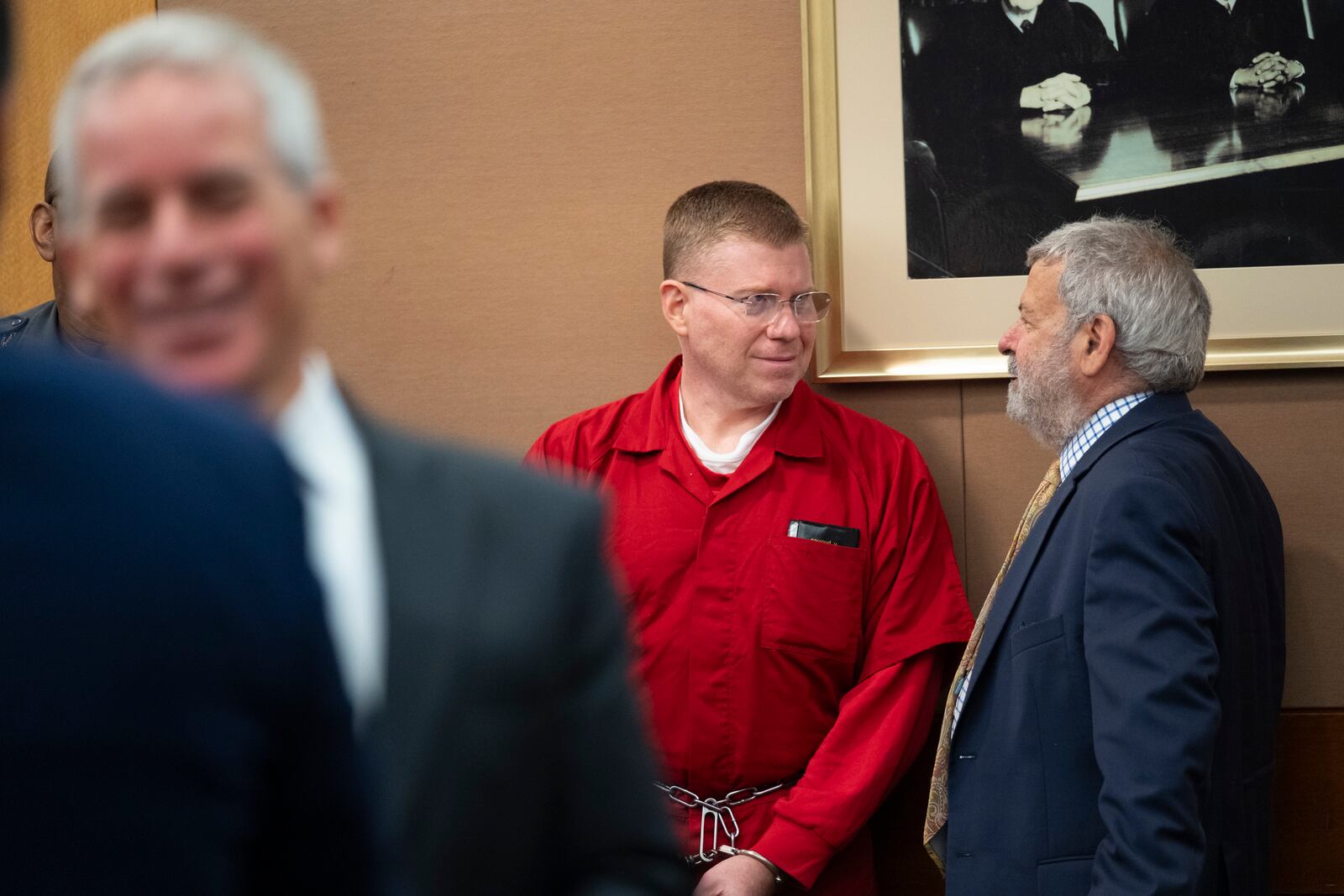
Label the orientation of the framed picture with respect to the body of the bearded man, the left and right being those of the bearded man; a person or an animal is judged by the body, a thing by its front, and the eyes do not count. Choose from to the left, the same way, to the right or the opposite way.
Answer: to the left

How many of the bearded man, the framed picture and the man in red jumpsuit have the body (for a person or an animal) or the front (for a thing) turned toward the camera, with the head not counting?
2

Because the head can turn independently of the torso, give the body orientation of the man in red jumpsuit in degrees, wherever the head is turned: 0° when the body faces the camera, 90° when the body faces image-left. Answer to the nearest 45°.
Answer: approximately 0°

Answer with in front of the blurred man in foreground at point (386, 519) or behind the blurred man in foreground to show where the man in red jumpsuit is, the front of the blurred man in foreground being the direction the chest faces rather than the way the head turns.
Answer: behind

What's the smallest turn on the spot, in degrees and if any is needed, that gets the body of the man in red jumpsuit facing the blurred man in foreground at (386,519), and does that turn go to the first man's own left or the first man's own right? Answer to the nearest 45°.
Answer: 0° — they already face them

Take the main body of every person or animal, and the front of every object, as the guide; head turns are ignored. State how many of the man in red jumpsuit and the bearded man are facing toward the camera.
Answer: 1

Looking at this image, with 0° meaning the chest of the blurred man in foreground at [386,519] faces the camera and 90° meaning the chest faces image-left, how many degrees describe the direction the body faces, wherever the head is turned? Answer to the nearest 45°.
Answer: approximately 45°

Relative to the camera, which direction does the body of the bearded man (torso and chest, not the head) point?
to the viewer's left

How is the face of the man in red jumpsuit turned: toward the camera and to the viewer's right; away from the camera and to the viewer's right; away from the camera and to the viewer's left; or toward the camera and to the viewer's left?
toward the camera and to the viewer's right

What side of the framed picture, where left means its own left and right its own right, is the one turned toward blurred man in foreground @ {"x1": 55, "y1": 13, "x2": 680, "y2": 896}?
front

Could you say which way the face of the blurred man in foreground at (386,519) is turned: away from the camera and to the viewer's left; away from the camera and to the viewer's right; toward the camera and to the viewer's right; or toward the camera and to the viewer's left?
toward the camera and to the viewer's left

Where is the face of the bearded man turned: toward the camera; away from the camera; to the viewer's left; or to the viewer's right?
to the viewer's left
